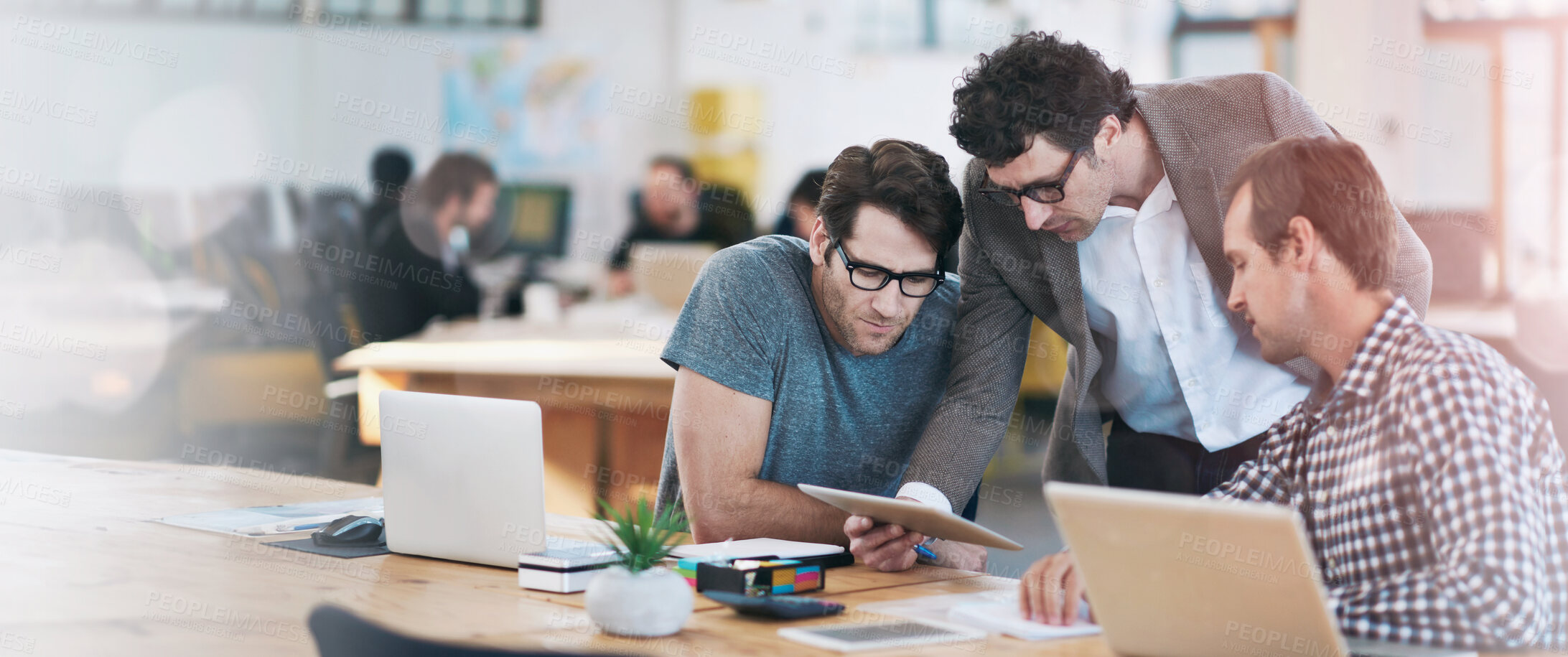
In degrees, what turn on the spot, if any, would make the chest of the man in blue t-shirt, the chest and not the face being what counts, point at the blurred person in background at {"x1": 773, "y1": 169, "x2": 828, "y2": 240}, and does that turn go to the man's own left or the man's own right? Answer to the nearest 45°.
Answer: approximately 135° to the man's own left

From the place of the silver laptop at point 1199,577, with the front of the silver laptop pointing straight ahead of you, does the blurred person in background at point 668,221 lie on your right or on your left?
on your left

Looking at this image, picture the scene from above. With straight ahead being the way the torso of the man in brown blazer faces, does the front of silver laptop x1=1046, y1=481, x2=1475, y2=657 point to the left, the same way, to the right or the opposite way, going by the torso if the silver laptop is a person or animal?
the opposite way

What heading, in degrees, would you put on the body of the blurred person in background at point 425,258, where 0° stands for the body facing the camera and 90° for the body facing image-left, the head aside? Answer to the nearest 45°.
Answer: approximately 270°

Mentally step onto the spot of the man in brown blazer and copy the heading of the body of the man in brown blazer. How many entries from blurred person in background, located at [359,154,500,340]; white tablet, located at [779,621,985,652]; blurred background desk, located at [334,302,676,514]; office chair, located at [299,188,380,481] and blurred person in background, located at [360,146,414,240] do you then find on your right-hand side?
4

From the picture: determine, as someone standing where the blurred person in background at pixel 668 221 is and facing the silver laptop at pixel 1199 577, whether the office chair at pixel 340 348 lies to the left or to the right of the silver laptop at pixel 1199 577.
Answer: right

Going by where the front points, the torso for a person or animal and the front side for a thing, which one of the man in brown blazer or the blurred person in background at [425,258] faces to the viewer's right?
the blurred person in background

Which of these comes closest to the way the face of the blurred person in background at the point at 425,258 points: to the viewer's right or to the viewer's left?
to the viewer's right

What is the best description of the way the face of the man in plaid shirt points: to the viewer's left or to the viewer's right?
to the viewer's left

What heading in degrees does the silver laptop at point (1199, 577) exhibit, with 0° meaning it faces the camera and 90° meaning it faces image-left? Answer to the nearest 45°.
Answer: approximately 225°

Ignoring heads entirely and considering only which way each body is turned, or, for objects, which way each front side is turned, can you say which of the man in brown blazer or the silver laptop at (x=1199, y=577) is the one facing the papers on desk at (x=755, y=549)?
the man in brown blazer
